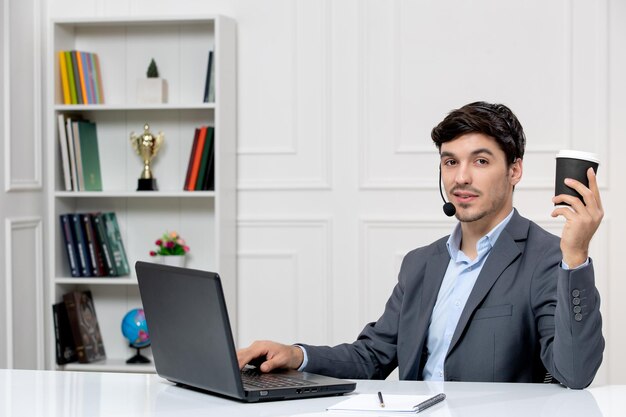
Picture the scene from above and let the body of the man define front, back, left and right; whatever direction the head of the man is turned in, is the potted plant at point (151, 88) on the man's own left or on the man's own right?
on the man's own right

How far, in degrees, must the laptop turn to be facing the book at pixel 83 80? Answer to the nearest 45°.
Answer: approximately 45° to its left

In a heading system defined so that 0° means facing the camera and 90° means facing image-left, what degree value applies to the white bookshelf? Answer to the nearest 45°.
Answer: approximately 0°

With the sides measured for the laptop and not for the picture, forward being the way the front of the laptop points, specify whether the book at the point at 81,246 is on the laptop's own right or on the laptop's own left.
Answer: on the laptop's own left

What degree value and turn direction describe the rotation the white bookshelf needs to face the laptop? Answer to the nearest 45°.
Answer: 0° — it already faces it

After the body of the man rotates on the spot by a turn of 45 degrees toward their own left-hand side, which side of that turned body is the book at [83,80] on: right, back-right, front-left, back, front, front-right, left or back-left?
back-right

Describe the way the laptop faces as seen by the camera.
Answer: facing away from the viewer and to the right of the viewer

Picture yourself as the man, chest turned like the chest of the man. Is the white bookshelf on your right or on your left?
on your right

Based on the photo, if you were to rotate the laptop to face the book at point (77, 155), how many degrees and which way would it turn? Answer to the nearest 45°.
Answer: approximately 45° to its left

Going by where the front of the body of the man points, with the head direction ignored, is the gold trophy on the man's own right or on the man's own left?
on the man's own right

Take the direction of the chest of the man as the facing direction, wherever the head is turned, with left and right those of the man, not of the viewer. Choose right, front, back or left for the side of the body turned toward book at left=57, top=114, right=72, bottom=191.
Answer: right

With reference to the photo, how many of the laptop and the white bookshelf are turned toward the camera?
1

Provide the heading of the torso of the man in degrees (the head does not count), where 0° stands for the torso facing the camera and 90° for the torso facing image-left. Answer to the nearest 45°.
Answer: approximately 45°

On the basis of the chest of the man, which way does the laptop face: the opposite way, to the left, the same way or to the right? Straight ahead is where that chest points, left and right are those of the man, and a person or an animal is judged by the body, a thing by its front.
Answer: the opposite way
